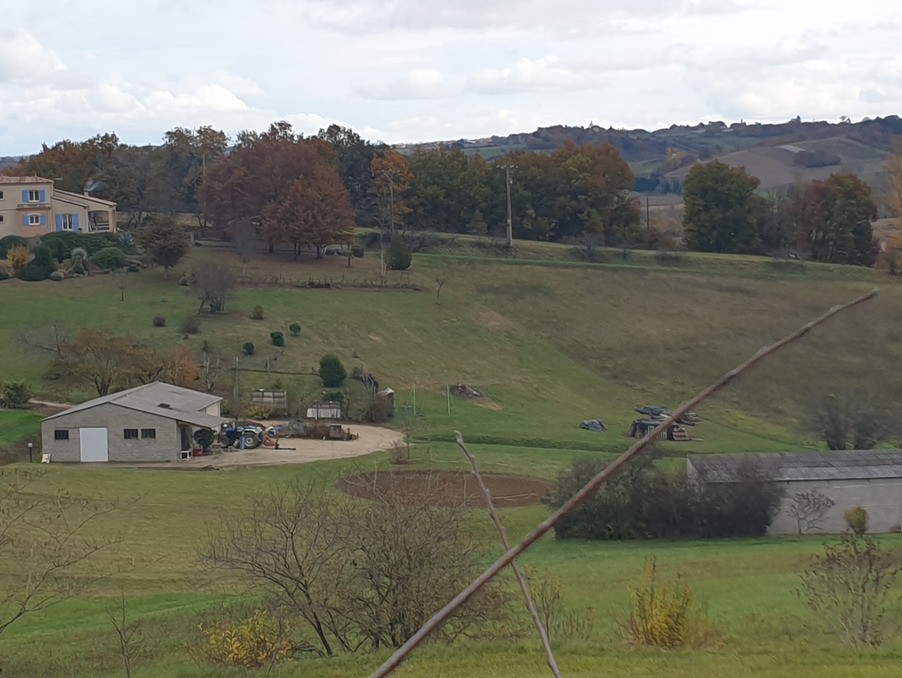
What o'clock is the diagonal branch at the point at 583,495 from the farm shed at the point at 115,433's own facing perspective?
The diagonal branch is roughly at 12 o'clock from the farm shed.

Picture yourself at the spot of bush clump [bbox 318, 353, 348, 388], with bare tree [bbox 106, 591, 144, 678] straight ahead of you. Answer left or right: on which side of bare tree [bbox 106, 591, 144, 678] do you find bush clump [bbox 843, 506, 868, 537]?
left

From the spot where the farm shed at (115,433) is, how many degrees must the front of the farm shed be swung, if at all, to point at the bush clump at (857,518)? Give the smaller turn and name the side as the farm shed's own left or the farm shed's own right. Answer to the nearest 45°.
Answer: approximately 45° to the farm shed's own left

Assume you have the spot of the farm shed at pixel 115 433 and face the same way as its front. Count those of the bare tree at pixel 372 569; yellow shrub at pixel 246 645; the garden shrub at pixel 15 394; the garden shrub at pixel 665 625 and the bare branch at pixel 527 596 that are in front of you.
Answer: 4

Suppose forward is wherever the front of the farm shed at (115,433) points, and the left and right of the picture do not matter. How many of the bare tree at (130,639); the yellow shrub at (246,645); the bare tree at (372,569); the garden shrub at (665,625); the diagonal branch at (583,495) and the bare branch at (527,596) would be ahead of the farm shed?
6

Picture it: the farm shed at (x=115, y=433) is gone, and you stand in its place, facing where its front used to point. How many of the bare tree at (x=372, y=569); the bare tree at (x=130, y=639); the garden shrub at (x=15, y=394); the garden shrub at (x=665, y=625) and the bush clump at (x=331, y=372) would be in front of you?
3

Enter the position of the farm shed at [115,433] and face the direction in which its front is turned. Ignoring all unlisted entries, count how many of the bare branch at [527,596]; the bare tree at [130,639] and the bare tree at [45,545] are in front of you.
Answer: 3

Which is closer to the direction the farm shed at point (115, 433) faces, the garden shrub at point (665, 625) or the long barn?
the garden shrub

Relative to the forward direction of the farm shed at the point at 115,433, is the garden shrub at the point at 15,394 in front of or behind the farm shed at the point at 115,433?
behind

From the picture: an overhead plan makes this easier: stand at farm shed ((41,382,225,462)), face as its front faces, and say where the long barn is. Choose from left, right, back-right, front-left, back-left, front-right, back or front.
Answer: front-left

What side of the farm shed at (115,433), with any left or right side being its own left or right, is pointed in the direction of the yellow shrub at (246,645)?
front

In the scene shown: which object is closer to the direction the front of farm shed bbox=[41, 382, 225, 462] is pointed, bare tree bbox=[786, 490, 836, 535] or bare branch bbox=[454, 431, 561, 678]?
the bare branch

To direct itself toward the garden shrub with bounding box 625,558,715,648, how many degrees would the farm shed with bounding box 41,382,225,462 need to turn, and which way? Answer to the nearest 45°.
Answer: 0° — it already faces it

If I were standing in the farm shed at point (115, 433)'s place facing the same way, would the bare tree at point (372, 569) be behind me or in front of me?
in front

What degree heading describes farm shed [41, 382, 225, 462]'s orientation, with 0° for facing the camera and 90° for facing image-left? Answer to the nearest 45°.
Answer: approximately 0°

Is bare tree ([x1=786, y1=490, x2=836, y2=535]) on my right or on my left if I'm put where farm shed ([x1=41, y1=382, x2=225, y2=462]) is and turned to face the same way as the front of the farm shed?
on my left
